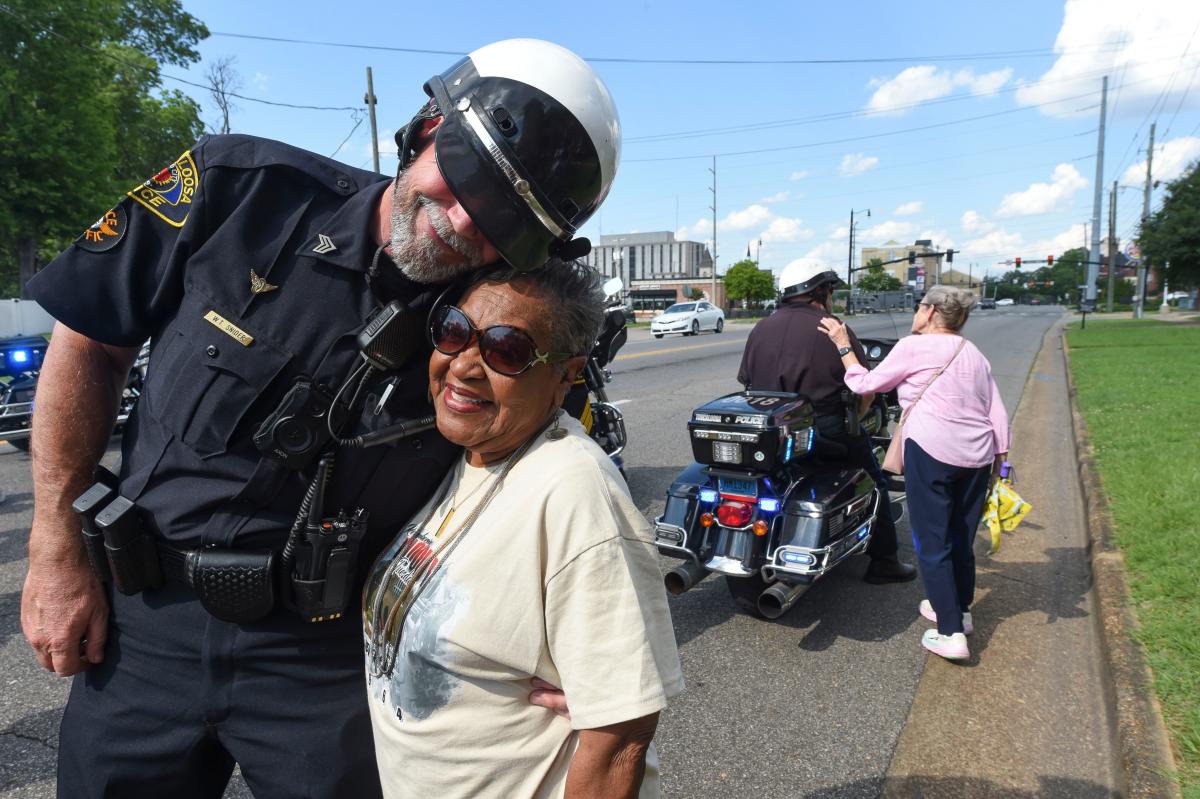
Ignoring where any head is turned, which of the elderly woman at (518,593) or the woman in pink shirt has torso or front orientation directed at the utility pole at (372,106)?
the woman in pink shirt

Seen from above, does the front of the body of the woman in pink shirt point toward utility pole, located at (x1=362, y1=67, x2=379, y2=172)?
yes

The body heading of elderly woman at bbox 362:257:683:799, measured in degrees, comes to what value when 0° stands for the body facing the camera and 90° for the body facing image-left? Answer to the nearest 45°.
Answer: approximately 45°

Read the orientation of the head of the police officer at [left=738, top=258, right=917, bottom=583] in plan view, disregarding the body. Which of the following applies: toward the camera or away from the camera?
away from the camera

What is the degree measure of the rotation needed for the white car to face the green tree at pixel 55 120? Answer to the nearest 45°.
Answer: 0° — it already faces it

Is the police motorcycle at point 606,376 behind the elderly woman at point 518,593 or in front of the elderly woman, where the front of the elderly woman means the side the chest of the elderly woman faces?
behind

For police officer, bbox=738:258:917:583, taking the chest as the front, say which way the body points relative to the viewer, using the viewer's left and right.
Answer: facing away from the viewer and to the right of the viewer

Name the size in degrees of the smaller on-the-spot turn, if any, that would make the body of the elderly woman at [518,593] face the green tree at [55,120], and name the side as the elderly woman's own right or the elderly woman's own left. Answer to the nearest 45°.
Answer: approximately 90° to the elderly woman's own right

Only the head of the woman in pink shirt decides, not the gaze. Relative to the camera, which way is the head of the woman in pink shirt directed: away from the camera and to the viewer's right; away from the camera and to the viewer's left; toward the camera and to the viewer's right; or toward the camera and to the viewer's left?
away from the camera and to the viewer's left

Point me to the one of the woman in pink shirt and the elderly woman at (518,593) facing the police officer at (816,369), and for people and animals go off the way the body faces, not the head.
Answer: the woman in pink shirt

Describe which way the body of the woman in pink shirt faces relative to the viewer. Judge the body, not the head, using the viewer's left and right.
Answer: facing away from the viewer and to the left of the viewer
